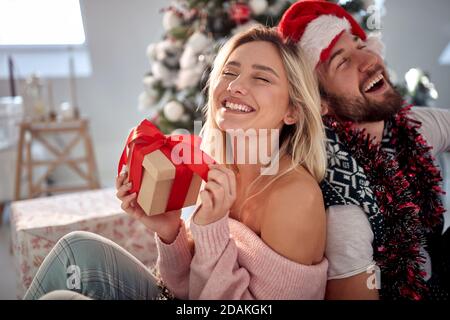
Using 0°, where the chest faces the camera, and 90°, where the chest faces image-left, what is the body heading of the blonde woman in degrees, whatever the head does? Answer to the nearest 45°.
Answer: approximately 45°

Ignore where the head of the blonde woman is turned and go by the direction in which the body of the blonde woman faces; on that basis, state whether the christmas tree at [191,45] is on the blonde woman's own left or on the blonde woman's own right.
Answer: on the blonde woman's own right

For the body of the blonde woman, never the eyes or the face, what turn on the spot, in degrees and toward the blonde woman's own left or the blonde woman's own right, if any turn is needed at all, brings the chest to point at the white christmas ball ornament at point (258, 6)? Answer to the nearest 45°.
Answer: approximately 135° to the blonde woman's own right

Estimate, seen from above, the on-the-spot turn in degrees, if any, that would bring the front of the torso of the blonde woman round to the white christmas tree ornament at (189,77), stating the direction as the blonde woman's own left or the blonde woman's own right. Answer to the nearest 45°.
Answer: approximately 135° to the blonde woman's own right

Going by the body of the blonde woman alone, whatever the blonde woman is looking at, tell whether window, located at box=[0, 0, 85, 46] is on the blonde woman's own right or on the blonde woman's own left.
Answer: on the blonde woman's own right

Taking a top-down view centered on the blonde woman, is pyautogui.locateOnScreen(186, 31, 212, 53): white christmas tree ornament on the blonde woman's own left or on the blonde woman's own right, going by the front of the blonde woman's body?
on the blonde woman's own right

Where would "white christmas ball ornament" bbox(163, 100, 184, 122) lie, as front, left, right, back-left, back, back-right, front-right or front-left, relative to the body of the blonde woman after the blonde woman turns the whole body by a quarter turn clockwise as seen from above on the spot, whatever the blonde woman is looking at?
front-right
